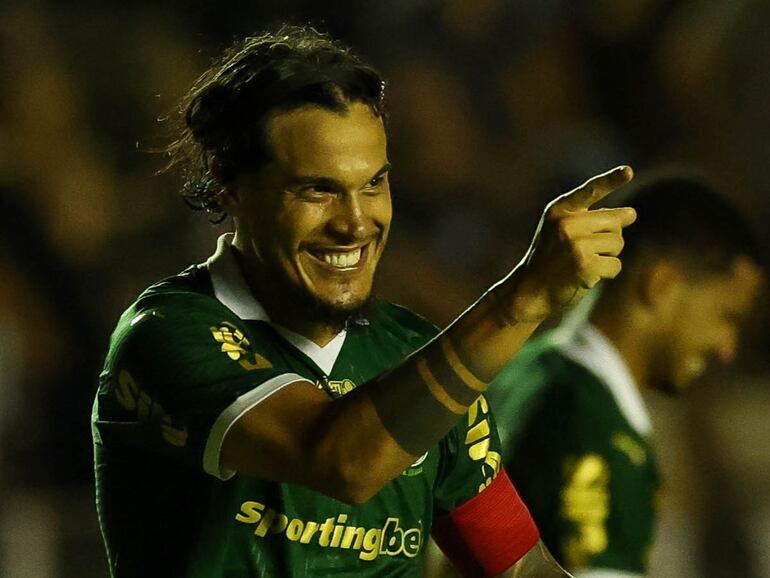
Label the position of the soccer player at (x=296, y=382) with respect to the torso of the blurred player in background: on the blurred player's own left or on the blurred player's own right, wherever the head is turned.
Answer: on the blurred player's own right

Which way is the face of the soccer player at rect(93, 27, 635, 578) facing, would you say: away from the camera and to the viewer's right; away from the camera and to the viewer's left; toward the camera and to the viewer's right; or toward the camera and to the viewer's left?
toward the camera and to the viewer's right

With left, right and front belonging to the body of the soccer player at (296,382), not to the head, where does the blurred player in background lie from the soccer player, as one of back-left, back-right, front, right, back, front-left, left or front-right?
left

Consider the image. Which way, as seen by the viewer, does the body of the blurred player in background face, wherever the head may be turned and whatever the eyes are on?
to the viewer's right

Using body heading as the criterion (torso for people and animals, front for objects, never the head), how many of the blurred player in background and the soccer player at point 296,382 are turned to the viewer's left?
0
